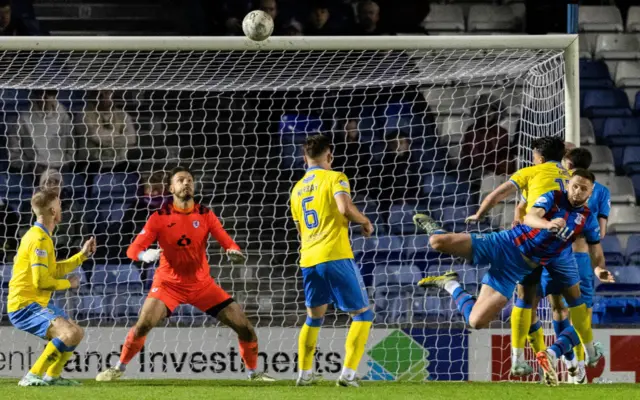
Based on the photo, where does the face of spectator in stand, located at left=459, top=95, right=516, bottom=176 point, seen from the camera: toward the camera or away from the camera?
toward the camera

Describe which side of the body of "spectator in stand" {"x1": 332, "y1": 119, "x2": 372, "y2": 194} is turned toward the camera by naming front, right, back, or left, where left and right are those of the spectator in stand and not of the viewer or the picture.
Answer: front

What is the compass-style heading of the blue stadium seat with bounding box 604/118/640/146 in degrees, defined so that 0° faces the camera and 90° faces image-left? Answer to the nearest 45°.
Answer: approximately 0°

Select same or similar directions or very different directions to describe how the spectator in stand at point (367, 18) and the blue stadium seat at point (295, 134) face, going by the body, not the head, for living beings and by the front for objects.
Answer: same or similar directions

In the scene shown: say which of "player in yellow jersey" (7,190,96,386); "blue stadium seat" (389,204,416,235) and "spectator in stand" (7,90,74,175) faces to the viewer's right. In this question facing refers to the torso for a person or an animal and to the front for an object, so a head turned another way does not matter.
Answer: the player in yellow jersey

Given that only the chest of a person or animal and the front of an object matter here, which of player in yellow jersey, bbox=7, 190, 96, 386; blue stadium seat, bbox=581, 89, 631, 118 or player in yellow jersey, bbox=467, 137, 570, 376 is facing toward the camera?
the blue stadium seat

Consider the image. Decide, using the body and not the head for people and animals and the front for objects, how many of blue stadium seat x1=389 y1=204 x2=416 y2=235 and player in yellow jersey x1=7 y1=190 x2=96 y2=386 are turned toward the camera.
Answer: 1

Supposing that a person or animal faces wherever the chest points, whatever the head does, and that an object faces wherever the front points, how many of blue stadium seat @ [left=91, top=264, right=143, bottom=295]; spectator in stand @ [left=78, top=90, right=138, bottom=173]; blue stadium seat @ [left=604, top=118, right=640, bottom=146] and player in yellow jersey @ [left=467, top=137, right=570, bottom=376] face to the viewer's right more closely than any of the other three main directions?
0

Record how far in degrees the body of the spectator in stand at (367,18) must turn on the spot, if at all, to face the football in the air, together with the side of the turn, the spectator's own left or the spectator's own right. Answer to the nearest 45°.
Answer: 0° — they already face it

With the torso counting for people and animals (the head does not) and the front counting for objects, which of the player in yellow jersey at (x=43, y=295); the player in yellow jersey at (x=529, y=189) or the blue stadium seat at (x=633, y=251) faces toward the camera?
the blue stadium seat

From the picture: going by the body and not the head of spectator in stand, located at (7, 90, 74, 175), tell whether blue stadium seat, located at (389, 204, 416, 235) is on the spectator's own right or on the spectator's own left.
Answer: on the spectator's own left

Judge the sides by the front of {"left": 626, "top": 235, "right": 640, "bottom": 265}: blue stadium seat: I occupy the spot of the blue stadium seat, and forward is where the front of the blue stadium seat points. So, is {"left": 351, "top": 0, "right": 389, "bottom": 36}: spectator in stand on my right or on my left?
on my right

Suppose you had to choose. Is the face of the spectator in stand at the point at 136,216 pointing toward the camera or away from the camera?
toward the camera

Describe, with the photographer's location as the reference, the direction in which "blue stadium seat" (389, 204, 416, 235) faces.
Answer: facing the viewer

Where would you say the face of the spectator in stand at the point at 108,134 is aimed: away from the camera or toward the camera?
toward the camera

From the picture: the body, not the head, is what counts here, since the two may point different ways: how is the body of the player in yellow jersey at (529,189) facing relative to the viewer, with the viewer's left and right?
facing away from the viewer and to the left of the viewer

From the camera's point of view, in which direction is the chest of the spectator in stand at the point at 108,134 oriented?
toward the camera

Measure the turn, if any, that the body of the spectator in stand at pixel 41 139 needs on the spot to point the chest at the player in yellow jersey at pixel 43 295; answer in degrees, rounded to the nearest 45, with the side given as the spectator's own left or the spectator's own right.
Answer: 0° — they already face them

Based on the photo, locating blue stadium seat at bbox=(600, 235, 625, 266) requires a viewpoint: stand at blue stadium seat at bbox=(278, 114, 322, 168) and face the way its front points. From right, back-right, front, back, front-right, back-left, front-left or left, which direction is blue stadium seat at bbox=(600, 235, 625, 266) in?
left

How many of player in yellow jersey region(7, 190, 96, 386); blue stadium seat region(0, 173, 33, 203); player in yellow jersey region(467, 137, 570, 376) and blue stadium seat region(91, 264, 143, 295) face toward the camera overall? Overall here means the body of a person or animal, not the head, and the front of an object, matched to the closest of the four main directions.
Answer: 2
